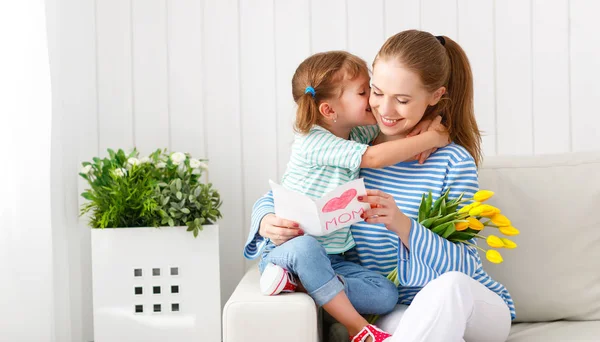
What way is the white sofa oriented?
toward the camera

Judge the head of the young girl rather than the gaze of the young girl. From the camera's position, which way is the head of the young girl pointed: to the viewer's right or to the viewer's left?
to the viewer's right

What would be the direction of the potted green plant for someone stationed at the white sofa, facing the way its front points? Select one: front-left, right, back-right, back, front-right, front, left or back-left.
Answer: right

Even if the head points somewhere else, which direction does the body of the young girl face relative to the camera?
to the viewer's right

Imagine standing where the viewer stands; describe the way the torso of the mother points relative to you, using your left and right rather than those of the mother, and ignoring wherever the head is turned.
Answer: facing the viewer and to the left of the viewer
